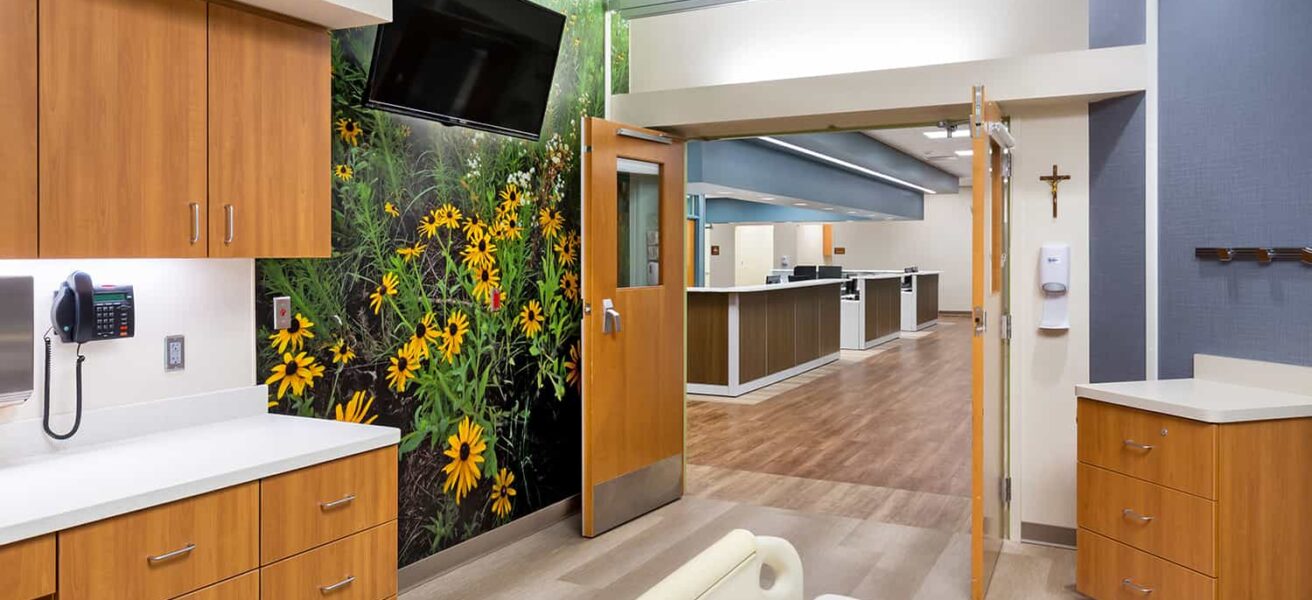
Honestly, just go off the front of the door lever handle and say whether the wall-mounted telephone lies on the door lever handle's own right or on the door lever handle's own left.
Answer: on the door lever handle's own right

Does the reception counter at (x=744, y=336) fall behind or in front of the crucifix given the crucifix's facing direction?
behind

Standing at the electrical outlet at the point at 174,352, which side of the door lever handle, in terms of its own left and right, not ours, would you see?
right

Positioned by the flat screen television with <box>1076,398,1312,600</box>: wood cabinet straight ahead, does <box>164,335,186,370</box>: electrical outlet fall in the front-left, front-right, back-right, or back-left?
back-right
